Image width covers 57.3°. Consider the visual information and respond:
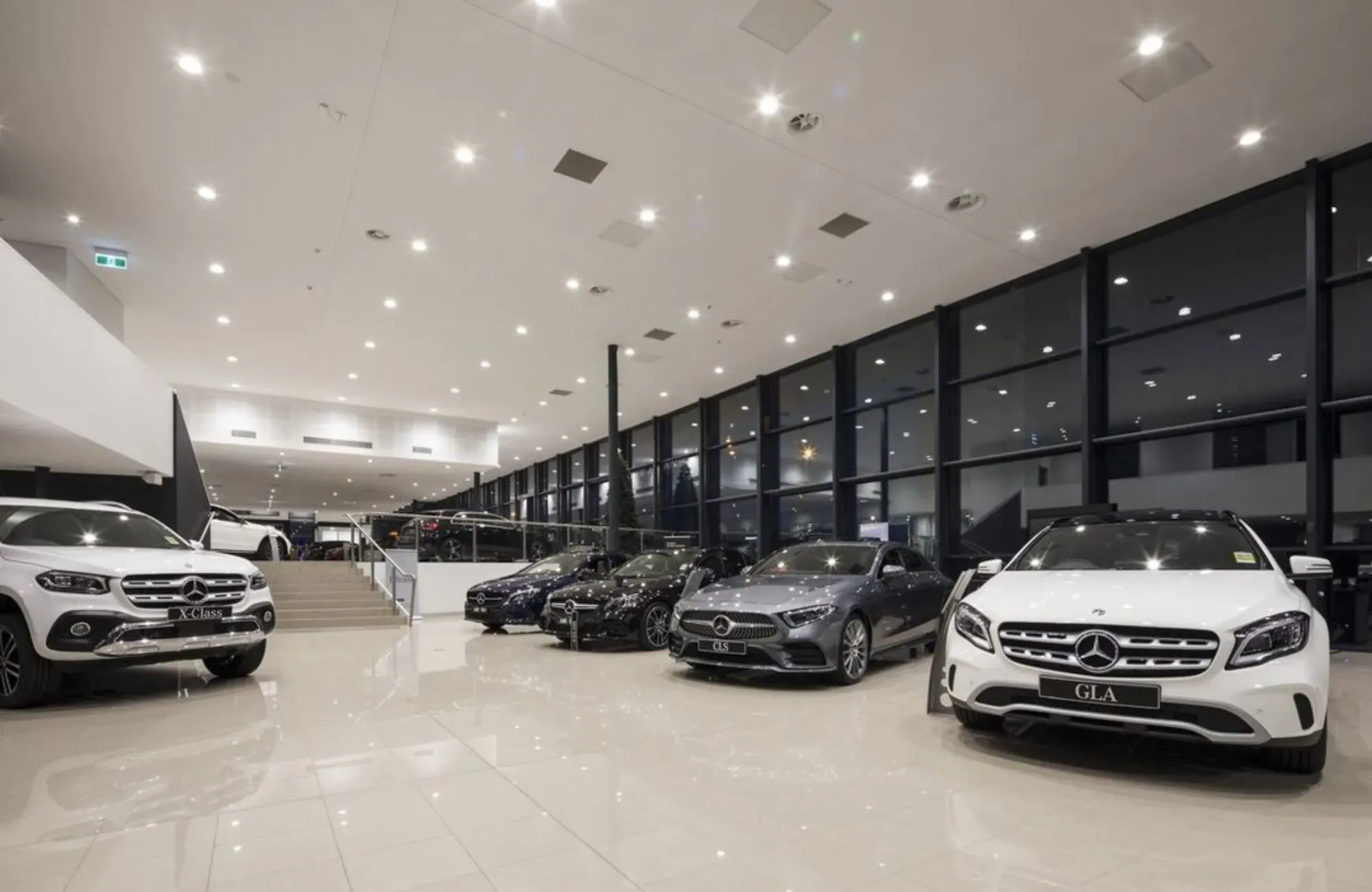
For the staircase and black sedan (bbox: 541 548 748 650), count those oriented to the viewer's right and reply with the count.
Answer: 0

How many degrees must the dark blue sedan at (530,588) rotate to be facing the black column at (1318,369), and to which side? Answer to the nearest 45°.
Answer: approximately 90° to its left

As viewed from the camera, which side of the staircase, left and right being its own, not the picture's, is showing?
front

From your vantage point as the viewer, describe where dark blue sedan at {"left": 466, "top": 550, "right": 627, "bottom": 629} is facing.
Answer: facing the viewer and to the left of the viewer

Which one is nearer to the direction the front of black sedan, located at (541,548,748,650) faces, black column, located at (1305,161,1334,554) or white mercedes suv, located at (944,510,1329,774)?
the white mercedes suv

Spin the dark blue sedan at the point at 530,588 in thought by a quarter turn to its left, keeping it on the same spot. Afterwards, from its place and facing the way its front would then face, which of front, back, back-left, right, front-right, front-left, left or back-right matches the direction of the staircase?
back

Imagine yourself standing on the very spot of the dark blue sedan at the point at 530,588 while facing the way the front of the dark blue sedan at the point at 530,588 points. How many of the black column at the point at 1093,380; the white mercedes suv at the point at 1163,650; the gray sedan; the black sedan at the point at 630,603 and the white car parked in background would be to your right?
1

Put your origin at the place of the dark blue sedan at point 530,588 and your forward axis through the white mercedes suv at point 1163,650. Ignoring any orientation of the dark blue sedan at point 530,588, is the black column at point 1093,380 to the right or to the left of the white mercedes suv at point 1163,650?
left

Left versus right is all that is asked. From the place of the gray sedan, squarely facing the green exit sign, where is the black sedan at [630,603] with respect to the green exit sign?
right

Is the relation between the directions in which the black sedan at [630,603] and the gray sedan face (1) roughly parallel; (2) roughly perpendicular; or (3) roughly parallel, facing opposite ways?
roughly parallel
